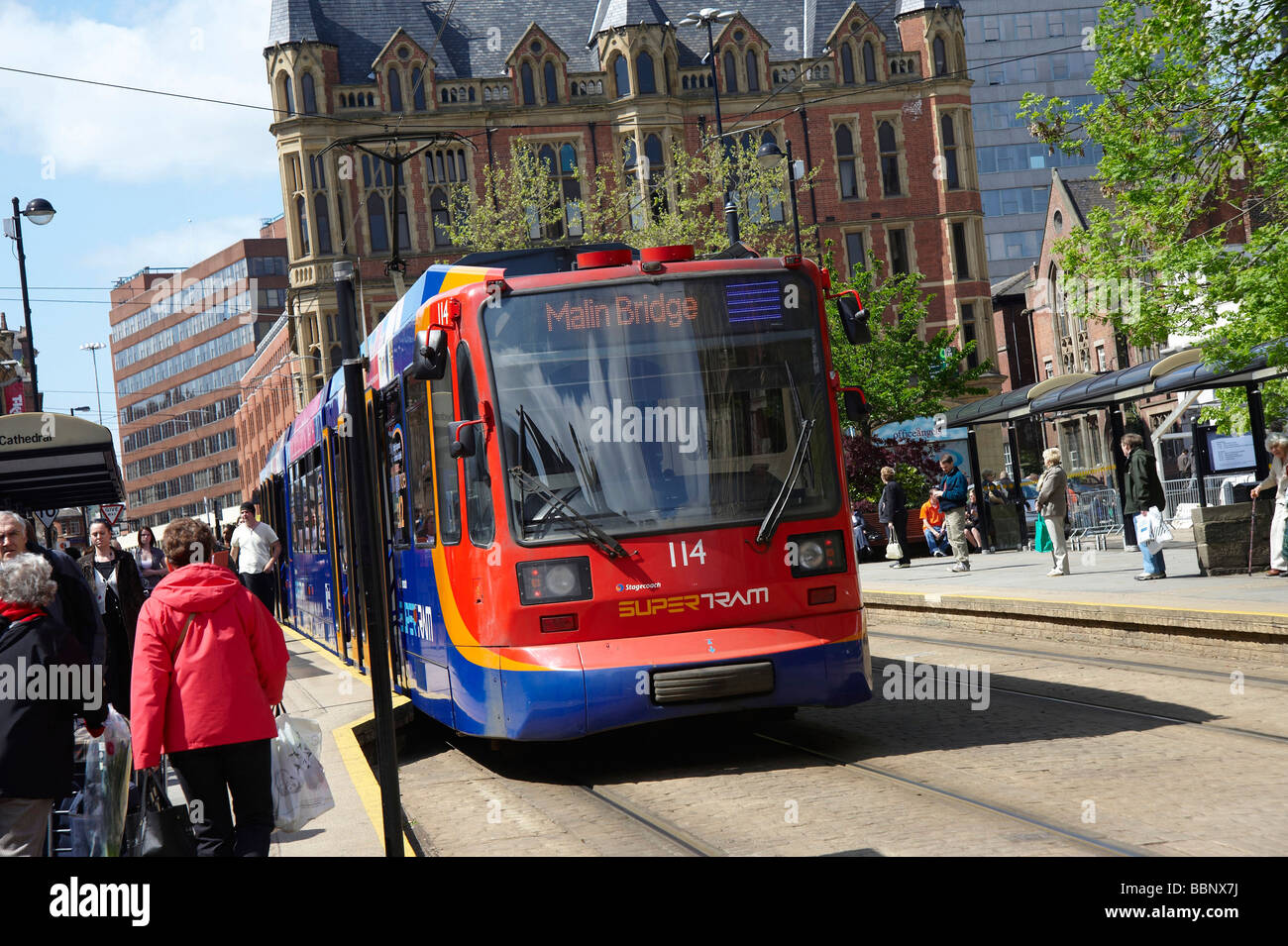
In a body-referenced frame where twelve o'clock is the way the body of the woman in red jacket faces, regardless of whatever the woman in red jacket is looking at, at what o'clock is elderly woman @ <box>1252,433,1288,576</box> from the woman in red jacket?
The elderly woman is roughly at 2 o'clock from the woman in red jacket.

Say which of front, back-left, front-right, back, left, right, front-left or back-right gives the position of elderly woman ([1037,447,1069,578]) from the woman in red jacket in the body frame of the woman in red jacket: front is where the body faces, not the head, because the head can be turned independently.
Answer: front-right

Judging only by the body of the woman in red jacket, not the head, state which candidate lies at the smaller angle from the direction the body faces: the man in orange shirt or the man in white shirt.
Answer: the man in white shirt

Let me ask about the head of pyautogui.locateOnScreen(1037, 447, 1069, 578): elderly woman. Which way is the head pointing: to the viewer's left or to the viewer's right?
to the viewer's left

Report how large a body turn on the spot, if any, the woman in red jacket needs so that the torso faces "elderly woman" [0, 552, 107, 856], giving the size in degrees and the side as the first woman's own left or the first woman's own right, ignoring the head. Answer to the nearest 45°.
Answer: approximately 90° to the first woman's own left

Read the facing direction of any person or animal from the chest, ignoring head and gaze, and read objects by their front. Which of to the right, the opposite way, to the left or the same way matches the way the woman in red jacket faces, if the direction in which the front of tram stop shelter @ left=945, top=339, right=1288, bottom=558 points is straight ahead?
to the right

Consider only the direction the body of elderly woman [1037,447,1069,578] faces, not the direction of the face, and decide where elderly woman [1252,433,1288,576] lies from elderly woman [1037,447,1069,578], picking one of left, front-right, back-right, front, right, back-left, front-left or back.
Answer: back-left

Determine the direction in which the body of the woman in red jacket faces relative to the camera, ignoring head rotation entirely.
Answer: away from the camera

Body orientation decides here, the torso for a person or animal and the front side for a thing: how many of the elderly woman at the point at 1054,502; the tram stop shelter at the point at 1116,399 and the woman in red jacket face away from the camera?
1

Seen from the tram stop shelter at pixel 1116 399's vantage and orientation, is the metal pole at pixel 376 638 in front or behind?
in front

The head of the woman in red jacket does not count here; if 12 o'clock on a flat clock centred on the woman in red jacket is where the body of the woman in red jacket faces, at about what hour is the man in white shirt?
The man in white shirt is roughly at 12 o'clock from the woman in red jacket.

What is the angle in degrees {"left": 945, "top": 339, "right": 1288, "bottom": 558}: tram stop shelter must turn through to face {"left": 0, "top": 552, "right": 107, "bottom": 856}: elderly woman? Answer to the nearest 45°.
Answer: approximately 45° to its left

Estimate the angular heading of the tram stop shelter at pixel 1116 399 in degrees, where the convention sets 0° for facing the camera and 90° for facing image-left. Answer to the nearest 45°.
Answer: approximately 45°

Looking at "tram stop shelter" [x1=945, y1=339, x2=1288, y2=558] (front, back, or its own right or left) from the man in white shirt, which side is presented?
front

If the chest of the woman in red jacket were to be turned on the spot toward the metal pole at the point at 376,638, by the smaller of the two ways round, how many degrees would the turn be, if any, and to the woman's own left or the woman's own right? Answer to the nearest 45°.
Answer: approximately 135° to the woman's own right
